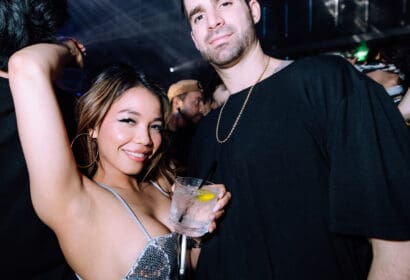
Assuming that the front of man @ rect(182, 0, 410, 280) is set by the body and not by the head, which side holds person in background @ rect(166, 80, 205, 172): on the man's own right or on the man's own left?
on the man's own right

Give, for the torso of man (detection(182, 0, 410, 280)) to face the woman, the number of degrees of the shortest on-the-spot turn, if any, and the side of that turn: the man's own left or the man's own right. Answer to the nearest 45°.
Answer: approximately 45° to the man's own right

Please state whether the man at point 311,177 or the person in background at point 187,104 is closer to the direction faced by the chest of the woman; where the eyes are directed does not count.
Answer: the man

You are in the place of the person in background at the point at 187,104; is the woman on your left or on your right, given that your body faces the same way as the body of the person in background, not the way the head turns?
on your right

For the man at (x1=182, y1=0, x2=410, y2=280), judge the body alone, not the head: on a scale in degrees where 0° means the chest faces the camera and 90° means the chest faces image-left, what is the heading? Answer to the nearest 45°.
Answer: approximately 45°

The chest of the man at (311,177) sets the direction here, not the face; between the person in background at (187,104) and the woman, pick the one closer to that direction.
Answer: the woman

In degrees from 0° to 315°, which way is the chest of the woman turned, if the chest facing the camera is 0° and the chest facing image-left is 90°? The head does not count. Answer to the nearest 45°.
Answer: approximately 315°
